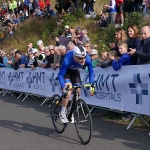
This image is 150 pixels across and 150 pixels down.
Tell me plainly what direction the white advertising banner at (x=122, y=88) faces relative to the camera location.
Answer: facing the viewer and to the left of the viewer

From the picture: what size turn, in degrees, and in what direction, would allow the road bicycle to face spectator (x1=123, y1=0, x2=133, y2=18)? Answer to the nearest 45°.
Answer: approximately 135° to its left

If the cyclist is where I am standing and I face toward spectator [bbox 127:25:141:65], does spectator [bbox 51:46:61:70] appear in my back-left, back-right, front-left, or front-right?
front-left

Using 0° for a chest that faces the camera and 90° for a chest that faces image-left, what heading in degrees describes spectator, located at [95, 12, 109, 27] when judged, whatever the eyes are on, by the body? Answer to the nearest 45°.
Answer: approximately 45°

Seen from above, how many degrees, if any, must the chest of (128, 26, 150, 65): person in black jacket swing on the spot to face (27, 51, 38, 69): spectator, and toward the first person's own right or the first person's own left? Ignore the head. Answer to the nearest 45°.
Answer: approximately 45° to the first person's own right

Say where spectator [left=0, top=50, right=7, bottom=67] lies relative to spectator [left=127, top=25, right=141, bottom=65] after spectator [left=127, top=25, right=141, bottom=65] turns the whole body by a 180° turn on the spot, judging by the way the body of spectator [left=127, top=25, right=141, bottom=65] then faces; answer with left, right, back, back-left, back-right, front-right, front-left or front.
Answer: left

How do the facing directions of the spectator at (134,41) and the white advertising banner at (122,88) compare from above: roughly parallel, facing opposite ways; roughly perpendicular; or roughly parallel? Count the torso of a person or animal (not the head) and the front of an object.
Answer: roughly parallel

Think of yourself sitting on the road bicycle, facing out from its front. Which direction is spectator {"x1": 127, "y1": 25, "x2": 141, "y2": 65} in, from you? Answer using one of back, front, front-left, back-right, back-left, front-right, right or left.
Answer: left

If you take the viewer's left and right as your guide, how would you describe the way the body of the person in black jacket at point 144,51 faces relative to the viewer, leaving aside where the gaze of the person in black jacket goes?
facing to the left of the viewer

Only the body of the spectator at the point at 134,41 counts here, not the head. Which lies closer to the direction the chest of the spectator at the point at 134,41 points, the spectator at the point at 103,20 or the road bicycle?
the road bicycle

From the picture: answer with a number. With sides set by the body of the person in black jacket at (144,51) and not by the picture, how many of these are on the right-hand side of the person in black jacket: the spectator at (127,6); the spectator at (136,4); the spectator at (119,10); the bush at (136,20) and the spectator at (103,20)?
5

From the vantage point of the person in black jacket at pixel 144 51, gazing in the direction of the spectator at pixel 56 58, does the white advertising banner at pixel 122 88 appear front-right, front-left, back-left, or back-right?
front-left
